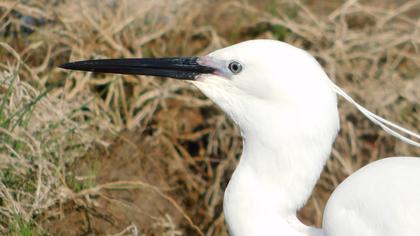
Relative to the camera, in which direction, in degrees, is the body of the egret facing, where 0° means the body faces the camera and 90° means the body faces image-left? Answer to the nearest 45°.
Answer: approximately 90°
